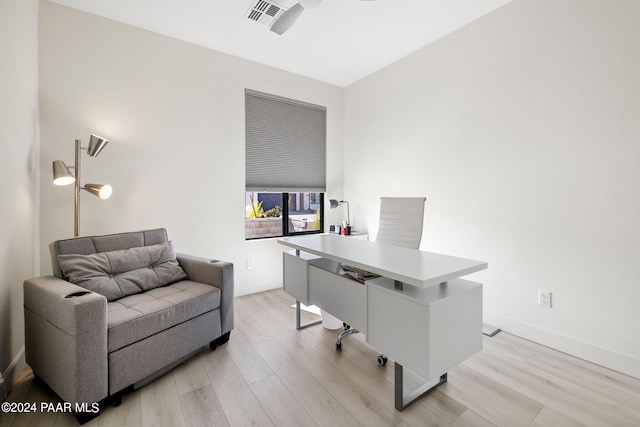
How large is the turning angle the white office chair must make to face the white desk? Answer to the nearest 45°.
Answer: approximately 45° to its left

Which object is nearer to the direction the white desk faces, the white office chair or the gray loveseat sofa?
the white office chair

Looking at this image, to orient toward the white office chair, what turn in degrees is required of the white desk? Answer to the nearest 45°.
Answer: approximately 45° to its left

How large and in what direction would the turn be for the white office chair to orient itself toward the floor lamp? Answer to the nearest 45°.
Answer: approximately 45° to its right

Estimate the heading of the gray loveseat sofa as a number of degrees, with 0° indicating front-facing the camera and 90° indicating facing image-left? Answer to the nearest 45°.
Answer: approximately 315°

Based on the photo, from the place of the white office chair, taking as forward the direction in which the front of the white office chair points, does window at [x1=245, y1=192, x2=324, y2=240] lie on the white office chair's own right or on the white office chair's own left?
on the white office chair's own right

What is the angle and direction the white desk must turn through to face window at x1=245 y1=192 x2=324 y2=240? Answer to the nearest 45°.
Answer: approximately 90° to its left

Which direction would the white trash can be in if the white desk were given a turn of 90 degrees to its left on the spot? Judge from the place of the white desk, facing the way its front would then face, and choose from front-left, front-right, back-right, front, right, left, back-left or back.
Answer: front

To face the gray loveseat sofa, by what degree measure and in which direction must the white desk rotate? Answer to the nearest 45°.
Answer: approximately 135° to its left

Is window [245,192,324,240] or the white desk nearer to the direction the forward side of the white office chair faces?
the white desk

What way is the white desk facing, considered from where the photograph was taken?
facing away from the viewer and to the right of the viewer

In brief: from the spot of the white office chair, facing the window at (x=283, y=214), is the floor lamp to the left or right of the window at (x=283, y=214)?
left

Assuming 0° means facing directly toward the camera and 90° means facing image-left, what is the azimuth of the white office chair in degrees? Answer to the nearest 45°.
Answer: approximately 45°

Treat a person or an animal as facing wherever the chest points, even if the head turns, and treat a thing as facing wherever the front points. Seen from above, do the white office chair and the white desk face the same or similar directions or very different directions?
very different directions
